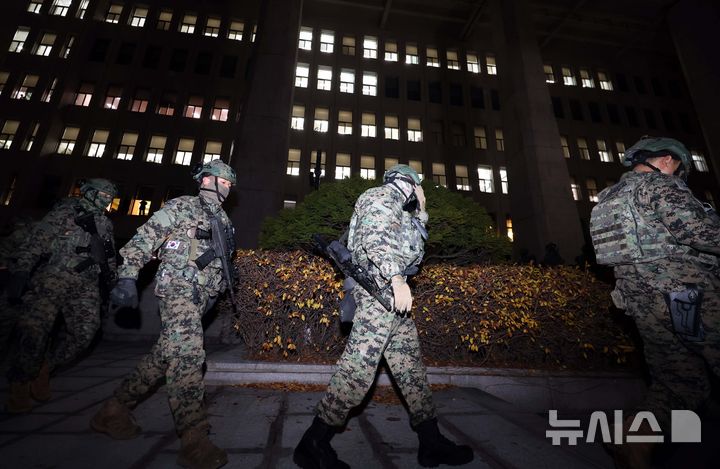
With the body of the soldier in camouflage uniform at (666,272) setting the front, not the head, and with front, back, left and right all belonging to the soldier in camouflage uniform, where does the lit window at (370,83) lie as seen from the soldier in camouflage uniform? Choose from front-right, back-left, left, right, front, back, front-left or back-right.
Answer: left

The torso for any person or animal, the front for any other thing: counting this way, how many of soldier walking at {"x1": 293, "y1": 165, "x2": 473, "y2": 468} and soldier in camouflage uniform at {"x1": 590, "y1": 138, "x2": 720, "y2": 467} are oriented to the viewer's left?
0

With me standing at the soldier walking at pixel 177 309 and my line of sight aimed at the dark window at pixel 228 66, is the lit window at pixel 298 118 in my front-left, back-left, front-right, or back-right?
front-right

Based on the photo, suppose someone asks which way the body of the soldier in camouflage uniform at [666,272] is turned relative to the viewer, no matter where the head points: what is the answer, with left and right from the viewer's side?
facing away from the viewer and to the right of the viewer

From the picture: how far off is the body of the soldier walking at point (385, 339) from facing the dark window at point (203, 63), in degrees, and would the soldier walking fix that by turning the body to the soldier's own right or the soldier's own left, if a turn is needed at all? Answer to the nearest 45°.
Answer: approximately 135° to the soldier's own left
